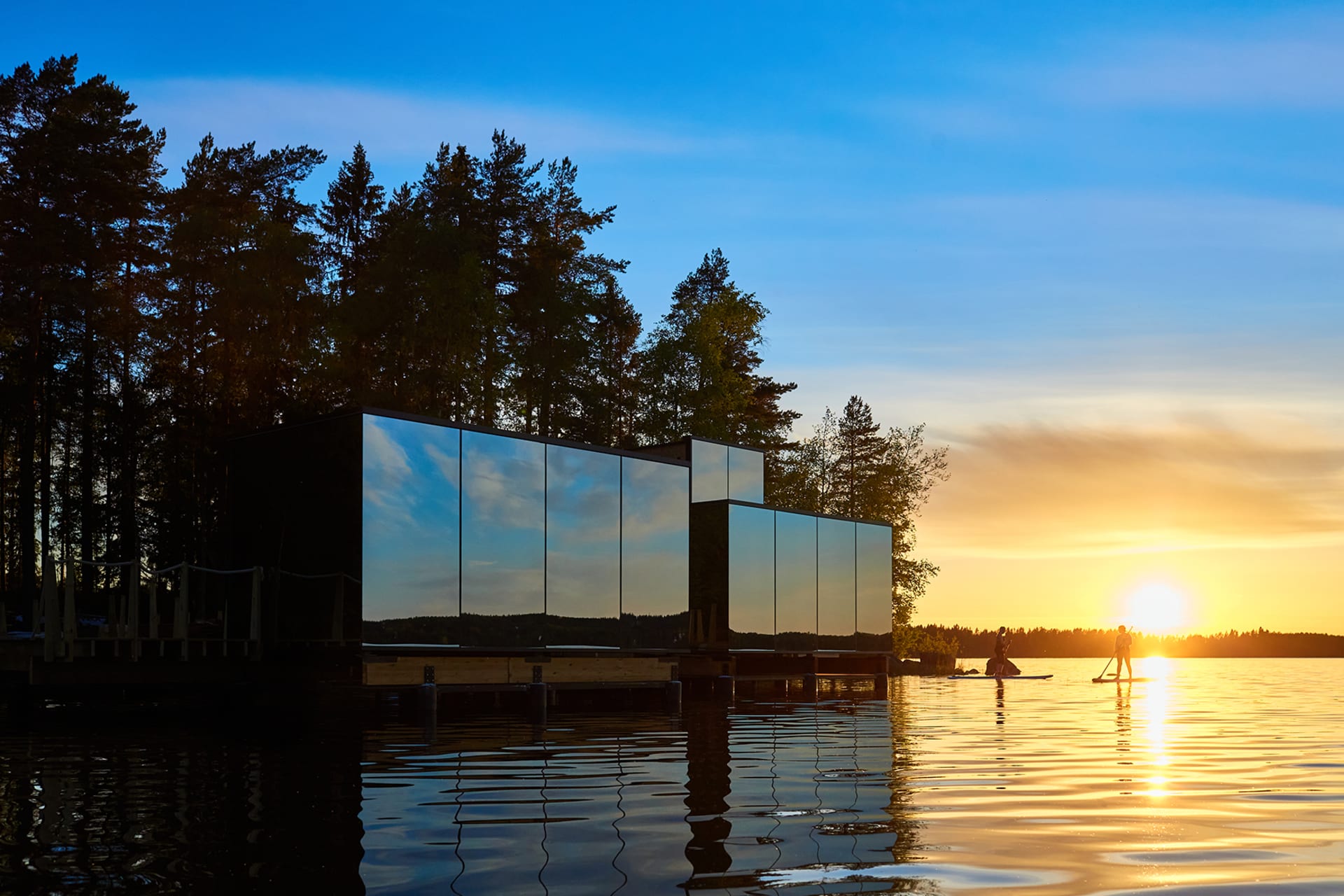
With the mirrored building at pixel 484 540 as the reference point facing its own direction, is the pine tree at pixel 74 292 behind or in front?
behind

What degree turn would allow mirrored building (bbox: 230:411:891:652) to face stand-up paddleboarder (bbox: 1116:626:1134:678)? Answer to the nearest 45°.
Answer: approximately 90° to its left

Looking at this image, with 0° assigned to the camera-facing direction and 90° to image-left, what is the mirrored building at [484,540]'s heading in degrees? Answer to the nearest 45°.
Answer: approximately 315°
